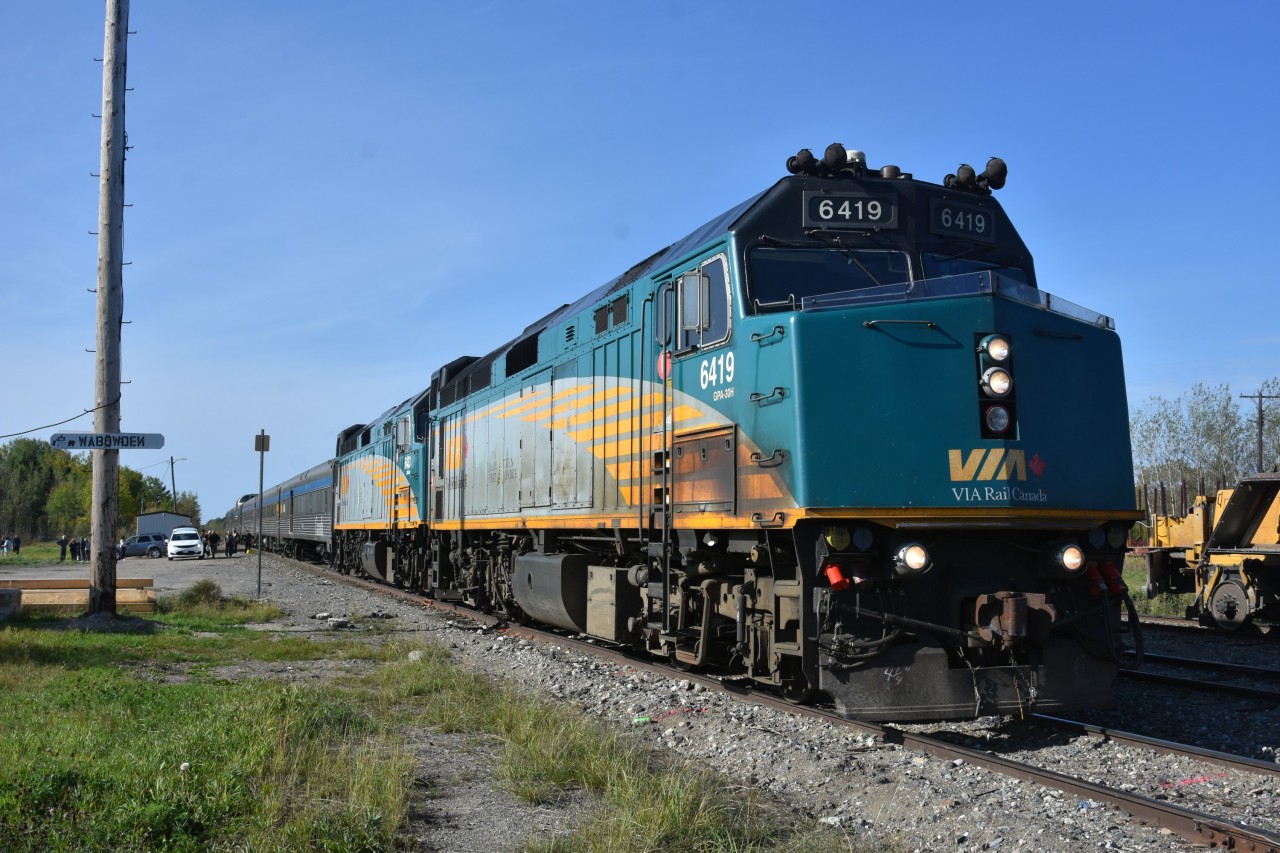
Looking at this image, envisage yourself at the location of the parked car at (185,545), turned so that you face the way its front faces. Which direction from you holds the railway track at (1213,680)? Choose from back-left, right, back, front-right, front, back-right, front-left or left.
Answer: front

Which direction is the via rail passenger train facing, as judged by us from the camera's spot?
facing the viewer and to the right of the viewer

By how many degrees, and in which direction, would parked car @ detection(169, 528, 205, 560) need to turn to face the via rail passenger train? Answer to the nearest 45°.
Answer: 0° — it already faces it

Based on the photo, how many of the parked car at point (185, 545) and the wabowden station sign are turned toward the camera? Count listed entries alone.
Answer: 2

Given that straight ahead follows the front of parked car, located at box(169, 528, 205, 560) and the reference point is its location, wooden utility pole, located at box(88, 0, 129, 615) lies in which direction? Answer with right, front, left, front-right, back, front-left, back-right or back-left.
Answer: front

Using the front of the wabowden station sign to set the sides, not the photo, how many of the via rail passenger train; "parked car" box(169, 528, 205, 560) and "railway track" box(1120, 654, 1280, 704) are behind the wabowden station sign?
1

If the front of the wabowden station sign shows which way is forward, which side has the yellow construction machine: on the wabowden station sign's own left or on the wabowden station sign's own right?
on the wabowden station sign's own left

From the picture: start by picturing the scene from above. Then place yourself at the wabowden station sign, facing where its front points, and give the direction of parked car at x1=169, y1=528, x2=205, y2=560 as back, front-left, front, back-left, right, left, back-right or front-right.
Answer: back

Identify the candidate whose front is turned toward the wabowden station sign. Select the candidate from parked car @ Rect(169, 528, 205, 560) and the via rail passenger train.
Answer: the parked car

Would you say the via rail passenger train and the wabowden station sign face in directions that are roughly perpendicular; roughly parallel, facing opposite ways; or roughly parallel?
roughly parallel

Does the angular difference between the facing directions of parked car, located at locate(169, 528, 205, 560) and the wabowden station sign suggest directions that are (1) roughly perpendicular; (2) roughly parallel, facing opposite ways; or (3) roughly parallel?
roughly parallel

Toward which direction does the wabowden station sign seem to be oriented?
toward the camera
